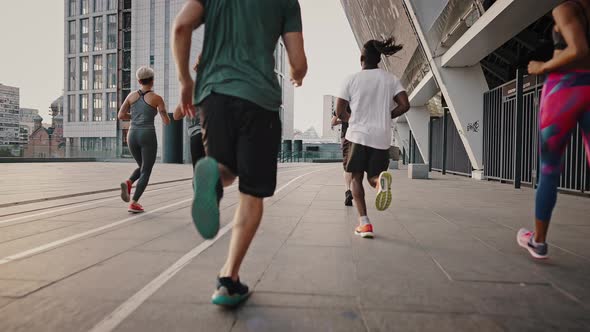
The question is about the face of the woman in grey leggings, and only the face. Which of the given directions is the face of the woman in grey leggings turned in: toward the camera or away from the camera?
away from the camera

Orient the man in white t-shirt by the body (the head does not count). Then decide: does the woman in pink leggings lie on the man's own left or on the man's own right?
on the man's own right

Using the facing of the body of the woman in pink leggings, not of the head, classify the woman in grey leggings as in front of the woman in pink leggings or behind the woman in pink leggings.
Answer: in front

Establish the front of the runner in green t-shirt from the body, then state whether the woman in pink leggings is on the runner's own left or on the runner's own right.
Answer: on the runner's own right

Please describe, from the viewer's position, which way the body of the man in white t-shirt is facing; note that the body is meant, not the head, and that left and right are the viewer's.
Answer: facing away from the viewer

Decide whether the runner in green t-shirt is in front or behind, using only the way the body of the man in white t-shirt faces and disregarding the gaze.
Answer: behind

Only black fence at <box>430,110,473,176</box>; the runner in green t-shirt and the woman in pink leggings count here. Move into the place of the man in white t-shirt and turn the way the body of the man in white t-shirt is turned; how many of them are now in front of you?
1

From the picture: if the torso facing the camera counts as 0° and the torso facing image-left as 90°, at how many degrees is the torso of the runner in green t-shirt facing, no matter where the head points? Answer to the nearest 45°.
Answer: approximately 180°

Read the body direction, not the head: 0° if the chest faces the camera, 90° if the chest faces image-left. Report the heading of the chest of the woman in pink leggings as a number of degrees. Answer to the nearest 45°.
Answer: approximately 135°

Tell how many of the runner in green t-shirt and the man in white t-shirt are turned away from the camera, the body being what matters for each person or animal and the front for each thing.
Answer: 2

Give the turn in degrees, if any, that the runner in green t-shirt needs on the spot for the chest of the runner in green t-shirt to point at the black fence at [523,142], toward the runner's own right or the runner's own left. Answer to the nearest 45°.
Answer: approximately 45° to the runner's own right

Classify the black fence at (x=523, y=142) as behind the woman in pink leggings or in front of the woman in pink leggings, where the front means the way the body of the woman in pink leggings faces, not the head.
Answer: in front

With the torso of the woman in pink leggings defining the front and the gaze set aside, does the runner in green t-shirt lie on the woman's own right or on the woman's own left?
on the woman's own left

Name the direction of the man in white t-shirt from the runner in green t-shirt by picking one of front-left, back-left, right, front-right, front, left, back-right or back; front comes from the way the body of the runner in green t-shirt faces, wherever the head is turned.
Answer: front-right

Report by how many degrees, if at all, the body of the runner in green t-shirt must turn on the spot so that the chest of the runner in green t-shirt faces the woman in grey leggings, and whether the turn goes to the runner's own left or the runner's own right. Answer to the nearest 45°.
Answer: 0° — they already face them
